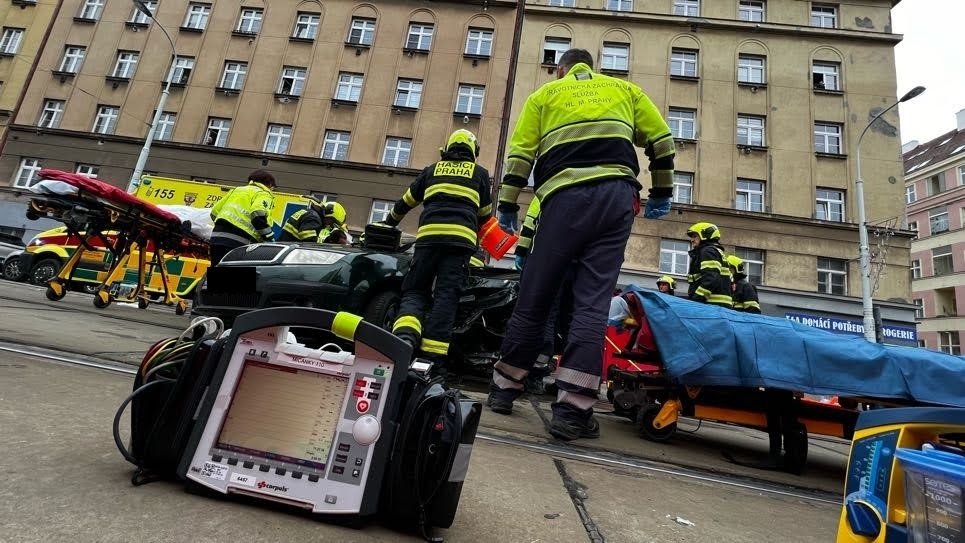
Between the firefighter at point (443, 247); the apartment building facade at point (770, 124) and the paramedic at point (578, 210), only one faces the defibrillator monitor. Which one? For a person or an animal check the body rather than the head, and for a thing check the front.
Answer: the apartment building facade

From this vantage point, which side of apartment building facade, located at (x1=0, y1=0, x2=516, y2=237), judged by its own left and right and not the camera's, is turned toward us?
front

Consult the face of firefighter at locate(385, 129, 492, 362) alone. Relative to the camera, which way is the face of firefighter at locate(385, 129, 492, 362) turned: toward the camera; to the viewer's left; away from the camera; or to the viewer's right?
away from the camera

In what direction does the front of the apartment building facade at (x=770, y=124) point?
toward the camera

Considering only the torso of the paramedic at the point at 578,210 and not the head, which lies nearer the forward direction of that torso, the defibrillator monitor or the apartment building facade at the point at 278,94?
the apartment building facade

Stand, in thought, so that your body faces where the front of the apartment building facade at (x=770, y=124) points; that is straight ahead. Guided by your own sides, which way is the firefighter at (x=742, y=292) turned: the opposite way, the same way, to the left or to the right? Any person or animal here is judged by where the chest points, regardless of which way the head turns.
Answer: to the right

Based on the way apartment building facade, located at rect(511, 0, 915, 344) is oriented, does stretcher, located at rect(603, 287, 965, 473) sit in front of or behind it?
in front

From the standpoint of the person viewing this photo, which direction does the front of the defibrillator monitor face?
facing the viewer

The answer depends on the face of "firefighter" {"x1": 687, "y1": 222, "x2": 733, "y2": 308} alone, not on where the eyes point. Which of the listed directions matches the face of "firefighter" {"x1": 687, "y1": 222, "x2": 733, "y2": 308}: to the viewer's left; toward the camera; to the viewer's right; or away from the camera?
to the viewer's left

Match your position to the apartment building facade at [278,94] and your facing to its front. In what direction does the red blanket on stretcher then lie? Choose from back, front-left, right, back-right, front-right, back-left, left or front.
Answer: front

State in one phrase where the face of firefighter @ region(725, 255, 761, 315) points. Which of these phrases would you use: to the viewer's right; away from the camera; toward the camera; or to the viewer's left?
to the viewer's left

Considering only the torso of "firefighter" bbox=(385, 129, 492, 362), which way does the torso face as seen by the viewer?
away from the camera

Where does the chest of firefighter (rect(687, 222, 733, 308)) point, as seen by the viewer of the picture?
to the viewer's left

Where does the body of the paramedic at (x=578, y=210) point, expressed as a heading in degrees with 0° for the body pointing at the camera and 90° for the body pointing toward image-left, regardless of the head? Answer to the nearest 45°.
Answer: approximately 180°
